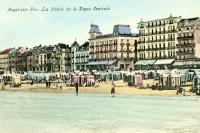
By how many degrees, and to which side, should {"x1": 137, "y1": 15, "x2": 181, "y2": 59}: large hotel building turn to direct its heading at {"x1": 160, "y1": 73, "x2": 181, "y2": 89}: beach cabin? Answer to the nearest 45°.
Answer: approximately 45° to its left

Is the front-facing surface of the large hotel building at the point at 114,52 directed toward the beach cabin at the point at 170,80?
no

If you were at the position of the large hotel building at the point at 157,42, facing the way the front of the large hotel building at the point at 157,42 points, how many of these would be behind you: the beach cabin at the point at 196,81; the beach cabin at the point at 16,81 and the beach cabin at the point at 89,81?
0

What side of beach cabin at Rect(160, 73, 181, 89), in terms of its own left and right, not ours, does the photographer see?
front

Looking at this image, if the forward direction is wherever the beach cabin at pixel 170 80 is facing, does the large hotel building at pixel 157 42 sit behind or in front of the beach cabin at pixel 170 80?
behind

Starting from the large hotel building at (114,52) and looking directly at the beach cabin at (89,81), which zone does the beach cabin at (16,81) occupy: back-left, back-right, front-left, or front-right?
front-right

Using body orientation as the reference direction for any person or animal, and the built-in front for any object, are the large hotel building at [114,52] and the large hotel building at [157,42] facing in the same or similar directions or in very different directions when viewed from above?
same or similar directions

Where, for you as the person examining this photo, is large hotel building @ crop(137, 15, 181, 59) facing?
facing the viewer and to the left of the viewer

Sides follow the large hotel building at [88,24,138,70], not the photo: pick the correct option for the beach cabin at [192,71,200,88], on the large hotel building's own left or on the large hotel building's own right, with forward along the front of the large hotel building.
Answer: on the large hotel building's own left

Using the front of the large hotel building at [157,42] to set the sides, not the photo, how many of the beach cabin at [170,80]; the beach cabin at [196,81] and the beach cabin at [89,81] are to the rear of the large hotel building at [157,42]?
0

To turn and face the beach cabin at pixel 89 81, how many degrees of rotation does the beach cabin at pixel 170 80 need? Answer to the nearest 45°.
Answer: approximately 135° to its right

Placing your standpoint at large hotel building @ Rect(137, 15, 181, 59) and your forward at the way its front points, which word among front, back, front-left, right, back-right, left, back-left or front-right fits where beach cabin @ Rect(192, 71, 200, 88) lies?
front-left

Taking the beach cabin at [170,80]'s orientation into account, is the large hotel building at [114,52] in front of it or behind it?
behind

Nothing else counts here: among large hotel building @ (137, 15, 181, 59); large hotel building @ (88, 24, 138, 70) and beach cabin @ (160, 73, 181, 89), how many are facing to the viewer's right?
0

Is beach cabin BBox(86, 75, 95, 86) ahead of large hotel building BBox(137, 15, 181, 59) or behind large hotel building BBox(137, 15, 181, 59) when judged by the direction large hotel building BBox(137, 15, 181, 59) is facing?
ahead
